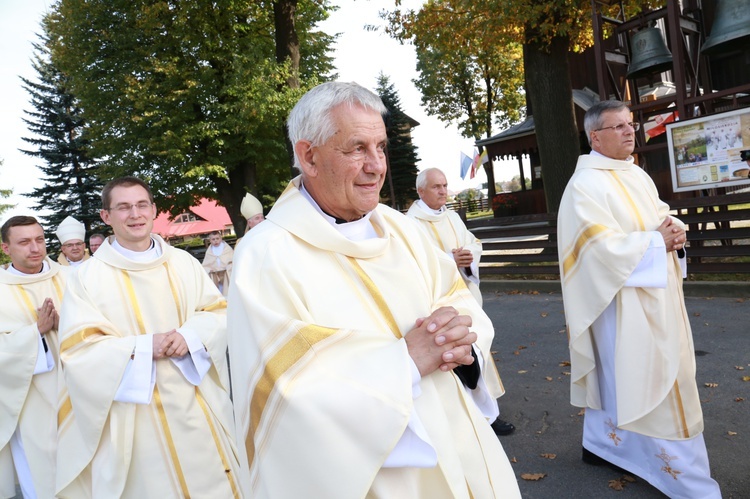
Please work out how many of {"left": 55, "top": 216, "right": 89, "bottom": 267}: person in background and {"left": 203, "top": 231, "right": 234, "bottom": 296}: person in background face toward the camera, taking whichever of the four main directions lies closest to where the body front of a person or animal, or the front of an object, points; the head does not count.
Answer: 2

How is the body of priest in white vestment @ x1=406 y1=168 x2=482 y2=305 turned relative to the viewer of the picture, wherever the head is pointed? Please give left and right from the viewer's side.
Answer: facing the viewer and to the right of the viewer

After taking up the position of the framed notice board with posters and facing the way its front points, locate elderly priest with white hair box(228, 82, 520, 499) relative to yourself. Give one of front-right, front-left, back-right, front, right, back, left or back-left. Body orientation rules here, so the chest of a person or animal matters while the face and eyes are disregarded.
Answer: front

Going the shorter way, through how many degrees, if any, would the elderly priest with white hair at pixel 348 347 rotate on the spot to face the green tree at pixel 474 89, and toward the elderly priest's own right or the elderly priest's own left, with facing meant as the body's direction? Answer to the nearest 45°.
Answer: approximately 135° to the elderly priest's own left

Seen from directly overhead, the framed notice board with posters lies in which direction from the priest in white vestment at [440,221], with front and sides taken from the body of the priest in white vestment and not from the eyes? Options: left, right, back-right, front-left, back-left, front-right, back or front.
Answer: left

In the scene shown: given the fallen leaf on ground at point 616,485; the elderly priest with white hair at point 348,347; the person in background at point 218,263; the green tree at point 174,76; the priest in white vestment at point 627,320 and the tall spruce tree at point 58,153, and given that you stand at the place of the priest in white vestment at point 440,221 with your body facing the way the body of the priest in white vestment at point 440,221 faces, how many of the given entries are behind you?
3

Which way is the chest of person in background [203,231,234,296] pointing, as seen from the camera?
toward the camera

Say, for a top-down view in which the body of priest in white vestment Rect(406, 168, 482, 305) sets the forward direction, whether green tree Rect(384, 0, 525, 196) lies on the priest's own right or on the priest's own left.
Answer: on the priest's own left

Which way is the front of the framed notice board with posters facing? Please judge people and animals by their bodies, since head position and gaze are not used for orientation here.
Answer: toward the camera

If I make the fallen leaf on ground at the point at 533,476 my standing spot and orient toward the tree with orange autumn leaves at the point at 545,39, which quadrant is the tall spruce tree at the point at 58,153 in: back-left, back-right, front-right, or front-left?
front-left

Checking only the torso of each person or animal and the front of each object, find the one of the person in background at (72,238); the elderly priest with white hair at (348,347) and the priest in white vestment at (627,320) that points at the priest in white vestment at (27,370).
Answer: the person in background

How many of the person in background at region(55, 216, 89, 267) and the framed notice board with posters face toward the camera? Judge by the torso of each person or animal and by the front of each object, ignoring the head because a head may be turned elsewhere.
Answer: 2

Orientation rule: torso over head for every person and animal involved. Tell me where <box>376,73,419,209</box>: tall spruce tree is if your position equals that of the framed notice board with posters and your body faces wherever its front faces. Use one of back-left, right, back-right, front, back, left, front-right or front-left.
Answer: back-right

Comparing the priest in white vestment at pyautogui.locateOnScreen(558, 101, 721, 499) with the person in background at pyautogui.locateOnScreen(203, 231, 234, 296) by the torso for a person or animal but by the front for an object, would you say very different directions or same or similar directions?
same or similar directions

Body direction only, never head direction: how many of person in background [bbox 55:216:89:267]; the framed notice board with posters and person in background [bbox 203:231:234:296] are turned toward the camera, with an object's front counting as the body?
3

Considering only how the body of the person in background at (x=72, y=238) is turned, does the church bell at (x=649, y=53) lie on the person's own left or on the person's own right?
on the person's own left
